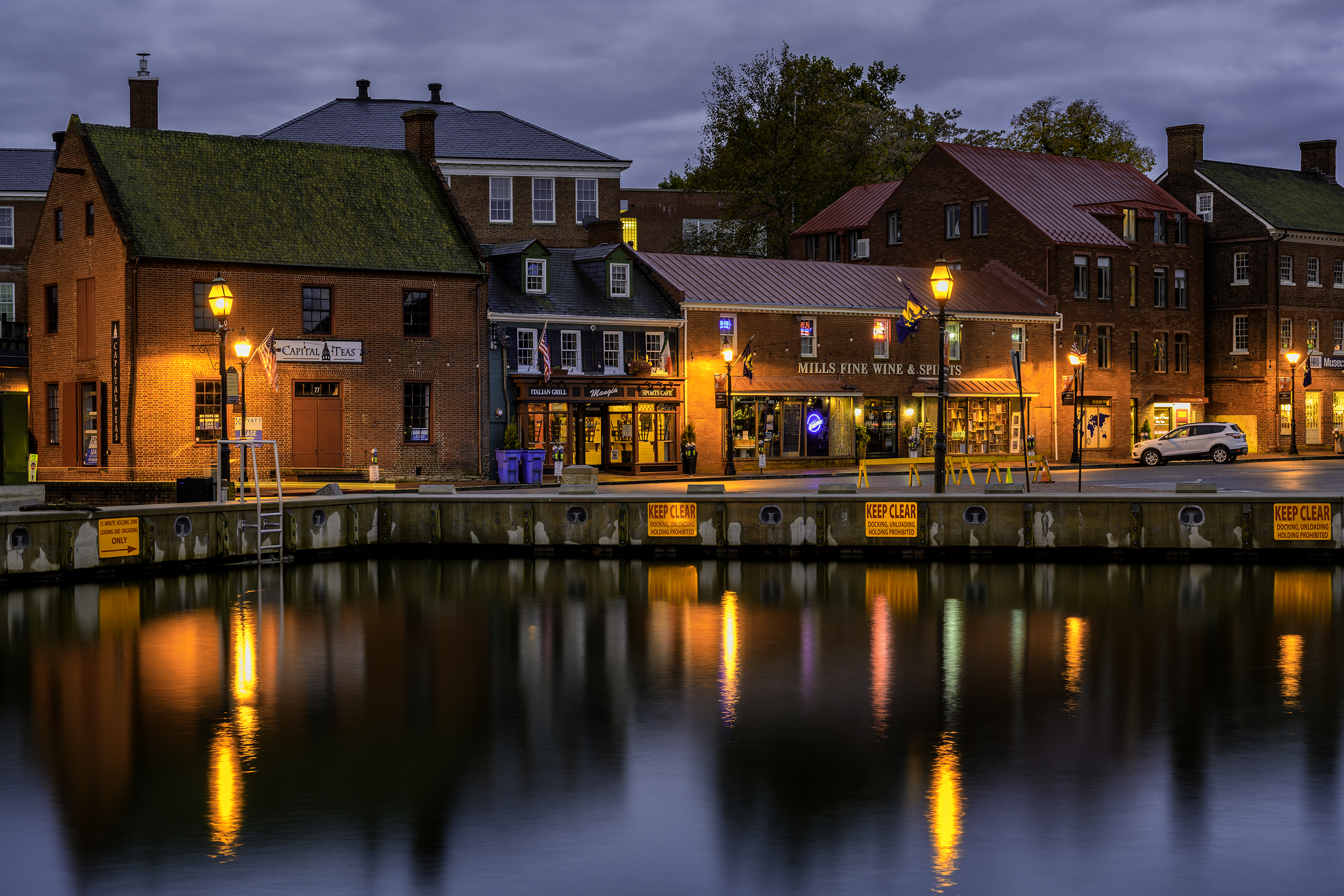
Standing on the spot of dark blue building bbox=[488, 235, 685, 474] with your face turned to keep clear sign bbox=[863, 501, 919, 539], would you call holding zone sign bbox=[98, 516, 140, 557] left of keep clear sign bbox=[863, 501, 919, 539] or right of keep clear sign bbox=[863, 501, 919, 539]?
right

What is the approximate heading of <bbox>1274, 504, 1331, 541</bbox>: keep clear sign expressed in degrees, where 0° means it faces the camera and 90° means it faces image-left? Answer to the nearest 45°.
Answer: approximately 0°

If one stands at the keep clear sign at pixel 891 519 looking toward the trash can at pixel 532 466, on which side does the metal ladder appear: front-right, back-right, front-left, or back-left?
front-left

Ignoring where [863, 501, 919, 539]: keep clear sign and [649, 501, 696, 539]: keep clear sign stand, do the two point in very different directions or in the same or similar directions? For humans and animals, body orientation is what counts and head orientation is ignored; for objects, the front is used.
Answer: same or similar directions

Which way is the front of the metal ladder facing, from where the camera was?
facing the viewer and to the right of the viewer

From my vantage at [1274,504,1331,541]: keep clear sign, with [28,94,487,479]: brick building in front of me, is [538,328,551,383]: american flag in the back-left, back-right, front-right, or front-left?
front-right

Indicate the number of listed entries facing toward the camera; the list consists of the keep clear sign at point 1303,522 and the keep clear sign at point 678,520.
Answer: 2

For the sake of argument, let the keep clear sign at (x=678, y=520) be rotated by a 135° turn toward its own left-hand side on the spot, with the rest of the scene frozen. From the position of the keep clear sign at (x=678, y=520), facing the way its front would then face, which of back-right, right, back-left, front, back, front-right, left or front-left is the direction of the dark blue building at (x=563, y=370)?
front-left

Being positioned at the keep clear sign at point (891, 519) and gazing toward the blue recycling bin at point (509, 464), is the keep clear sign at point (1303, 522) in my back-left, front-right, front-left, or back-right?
back-right

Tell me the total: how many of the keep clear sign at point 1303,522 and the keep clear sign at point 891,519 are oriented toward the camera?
2

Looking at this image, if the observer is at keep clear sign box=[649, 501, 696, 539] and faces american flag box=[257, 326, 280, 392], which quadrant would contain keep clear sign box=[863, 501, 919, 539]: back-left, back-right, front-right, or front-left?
back-right

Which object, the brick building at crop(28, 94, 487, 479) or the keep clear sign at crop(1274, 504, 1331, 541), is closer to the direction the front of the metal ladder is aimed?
the keep clear sign

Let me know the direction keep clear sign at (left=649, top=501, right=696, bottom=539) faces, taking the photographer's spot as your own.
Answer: facing the viewer

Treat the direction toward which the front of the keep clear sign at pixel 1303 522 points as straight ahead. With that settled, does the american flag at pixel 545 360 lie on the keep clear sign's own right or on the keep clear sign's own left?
on the keep clear sign's own right

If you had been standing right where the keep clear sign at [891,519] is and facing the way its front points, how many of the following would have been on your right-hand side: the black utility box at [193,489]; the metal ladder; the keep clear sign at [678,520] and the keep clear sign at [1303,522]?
3
